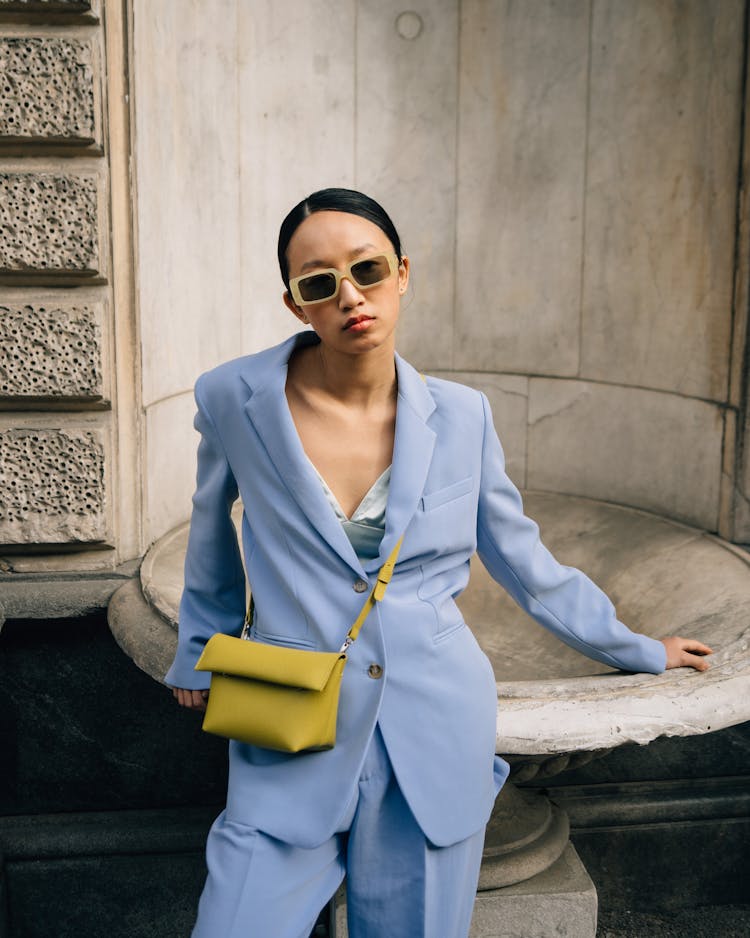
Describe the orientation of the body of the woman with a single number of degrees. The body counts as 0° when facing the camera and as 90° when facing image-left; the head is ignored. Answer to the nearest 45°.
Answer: approximately 0°
